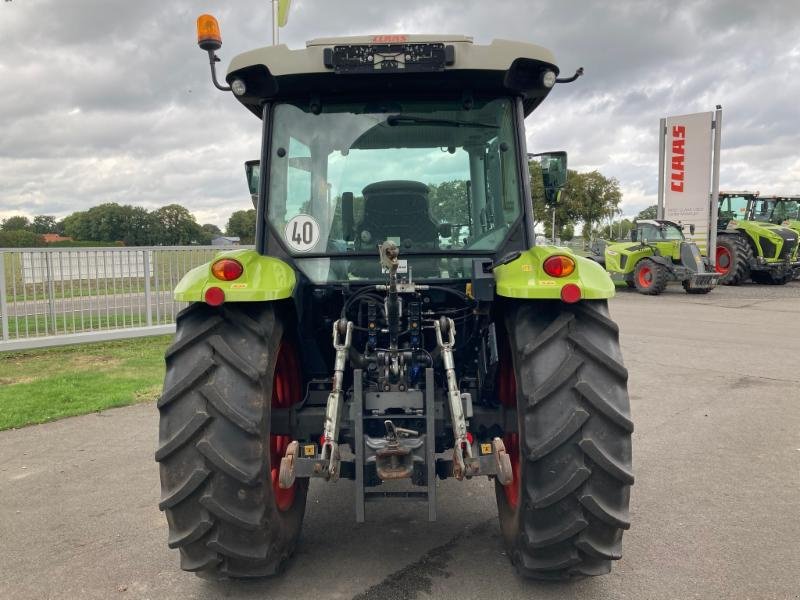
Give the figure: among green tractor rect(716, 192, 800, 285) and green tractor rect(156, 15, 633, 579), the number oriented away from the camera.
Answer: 1

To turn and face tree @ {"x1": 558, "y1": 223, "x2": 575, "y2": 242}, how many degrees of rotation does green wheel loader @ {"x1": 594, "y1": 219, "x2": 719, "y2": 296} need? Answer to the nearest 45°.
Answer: approximately 135° to its left

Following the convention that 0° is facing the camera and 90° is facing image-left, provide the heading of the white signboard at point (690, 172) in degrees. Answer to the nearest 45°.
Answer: approximately 0°

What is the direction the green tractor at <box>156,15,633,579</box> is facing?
away from the camera

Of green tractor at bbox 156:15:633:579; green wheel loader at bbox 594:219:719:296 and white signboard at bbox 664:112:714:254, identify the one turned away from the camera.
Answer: green tractor at bbox 156:15:633:579

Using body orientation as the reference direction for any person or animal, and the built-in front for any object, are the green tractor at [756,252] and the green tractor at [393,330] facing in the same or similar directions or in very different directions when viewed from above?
very different directions

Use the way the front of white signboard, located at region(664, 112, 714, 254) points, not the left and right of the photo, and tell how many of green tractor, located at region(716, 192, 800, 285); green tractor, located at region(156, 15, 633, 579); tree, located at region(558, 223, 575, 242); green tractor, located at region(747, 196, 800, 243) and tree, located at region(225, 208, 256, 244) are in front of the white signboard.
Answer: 1

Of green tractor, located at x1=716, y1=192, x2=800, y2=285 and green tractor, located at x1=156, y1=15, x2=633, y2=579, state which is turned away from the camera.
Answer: green tractor, located at x1=156, y1=15, x2=633, y2=579

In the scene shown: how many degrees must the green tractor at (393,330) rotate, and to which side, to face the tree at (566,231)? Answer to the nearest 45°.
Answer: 0° — it already faces it

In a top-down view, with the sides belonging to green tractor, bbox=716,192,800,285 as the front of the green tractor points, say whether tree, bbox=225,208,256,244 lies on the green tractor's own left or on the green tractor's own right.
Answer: on the green tractor's own right

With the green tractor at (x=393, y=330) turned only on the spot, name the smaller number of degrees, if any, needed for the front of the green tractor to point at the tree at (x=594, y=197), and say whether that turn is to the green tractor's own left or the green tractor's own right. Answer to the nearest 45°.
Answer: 0° — it already faces it
